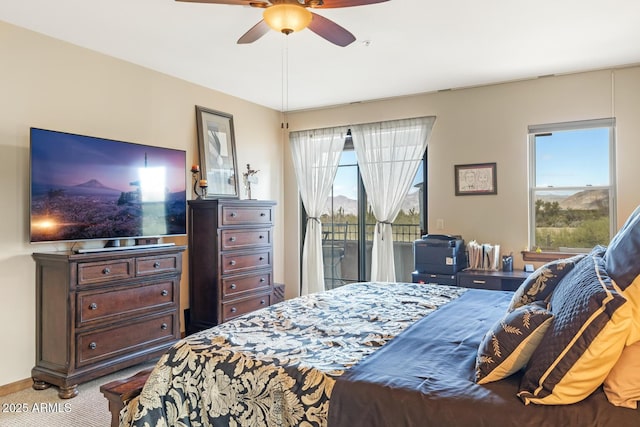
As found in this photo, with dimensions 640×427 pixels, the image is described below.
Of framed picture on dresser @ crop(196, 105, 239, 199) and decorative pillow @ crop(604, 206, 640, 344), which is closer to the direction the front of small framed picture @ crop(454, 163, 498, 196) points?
the decorative pillow

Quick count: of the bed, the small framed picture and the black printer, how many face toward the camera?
2

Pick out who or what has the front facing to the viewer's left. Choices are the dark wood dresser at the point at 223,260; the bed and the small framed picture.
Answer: the bed

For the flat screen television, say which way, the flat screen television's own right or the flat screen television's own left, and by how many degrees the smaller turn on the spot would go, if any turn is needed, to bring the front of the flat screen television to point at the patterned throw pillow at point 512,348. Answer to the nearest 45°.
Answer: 0° — it already faces it

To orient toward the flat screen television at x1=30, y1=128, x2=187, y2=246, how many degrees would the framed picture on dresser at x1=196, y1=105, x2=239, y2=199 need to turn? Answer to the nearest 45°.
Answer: approximately 90° to its right

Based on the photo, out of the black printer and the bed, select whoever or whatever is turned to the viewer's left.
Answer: the bed

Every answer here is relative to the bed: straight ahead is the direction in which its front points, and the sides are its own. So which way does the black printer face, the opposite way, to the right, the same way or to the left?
to the left

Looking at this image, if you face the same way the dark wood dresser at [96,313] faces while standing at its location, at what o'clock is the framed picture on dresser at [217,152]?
The framed picture on dresser is roughly at 9 o'clock from the dark wood dresser.

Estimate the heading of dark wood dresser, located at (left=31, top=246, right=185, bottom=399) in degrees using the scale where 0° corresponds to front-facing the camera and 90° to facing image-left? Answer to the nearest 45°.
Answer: approximately 315°

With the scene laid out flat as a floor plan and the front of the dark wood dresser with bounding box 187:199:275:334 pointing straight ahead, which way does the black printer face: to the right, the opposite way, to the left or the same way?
to the right

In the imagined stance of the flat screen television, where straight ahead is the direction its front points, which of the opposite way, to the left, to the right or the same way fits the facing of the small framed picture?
to the right

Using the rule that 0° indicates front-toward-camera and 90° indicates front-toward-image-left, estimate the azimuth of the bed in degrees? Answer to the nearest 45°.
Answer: approximately 90°

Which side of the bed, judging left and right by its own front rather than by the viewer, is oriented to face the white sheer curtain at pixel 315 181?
right

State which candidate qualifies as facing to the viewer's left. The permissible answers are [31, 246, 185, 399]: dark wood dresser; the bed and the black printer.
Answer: the bed
